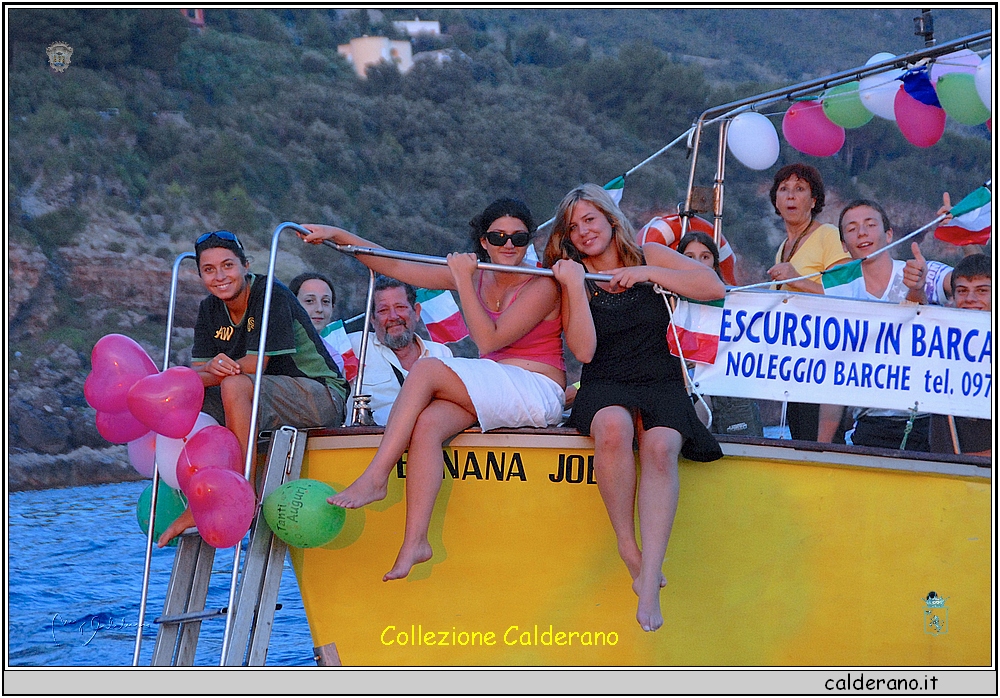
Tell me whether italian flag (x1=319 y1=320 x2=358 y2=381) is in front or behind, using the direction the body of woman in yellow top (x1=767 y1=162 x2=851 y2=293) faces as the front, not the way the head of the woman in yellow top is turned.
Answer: in front

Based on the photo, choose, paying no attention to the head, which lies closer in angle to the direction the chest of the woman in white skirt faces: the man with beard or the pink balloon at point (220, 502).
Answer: the pink balloon

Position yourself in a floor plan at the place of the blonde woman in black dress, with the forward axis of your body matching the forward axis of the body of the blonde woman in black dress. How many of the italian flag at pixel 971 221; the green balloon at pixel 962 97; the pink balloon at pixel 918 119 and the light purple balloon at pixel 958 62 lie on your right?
0

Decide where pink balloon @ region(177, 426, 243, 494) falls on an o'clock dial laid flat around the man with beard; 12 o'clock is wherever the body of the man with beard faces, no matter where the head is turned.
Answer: The pink balloon is roughly at 1 o'clock from the man with beard.

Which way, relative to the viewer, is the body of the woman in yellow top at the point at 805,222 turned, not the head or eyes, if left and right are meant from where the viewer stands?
facing the viewer and to the left of the viewer

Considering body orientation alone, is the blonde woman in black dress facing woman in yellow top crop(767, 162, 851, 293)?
no

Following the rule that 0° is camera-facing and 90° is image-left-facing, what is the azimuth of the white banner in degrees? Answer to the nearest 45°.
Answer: approximately 0°

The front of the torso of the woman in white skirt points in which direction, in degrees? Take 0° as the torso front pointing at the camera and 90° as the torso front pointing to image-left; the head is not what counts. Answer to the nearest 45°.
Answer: approximately 45°

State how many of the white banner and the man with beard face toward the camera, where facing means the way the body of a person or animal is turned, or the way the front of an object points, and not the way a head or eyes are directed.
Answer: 2

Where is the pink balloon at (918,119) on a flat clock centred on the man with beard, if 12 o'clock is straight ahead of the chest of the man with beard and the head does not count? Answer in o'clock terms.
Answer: The pink balloon is roughly at 9 o'clock from the man with beard.

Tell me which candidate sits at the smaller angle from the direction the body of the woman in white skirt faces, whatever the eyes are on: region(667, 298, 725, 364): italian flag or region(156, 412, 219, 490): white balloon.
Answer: the white balloon

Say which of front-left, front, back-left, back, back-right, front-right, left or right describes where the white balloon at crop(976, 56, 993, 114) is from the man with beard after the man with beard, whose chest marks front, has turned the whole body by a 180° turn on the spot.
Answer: right

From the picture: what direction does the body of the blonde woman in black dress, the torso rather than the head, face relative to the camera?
toward the camera

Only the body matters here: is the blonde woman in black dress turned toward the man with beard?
no

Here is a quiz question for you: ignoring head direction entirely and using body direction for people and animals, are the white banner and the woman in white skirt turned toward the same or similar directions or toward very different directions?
same or similar directions

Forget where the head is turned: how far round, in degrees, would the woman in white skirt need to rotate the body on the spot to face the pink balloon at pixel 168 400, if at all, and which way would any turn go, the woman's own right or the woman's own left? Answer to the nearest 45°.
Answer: approximately 45° to the woman's own right

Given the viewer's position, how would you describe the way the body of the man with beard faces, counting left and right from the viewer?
facing the viewer
